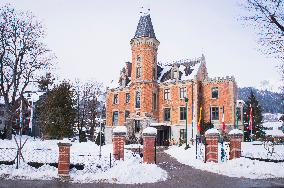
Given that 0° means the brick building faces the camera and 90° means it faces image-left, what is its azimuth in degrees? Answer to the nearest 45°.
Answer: approximately 0°

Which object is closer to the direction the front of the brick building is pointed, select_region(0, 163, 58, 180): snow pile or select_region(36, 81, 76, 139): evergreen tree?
the snow pile

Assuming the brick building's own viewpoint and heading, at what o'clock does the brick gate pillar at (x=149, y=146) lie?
The brick gate pillar is roughly at 12 o'clock from the brick building.

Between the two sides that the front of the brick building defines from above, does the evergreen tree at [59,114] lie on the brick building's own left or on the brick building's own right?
on the brick building's own right

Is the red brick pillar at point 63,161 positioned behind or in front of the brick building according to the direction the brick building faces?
in front

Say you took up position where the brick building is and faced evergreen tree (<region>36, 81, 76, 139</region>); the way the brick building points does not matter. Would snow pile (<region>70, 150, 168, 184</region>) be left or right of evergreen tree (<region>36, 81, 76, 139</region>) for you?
left

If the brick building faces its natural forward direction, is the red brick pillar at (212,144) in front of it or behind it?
in front

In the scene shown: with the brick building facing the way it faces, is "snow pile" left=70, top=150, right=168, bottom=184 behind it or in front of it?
in front
